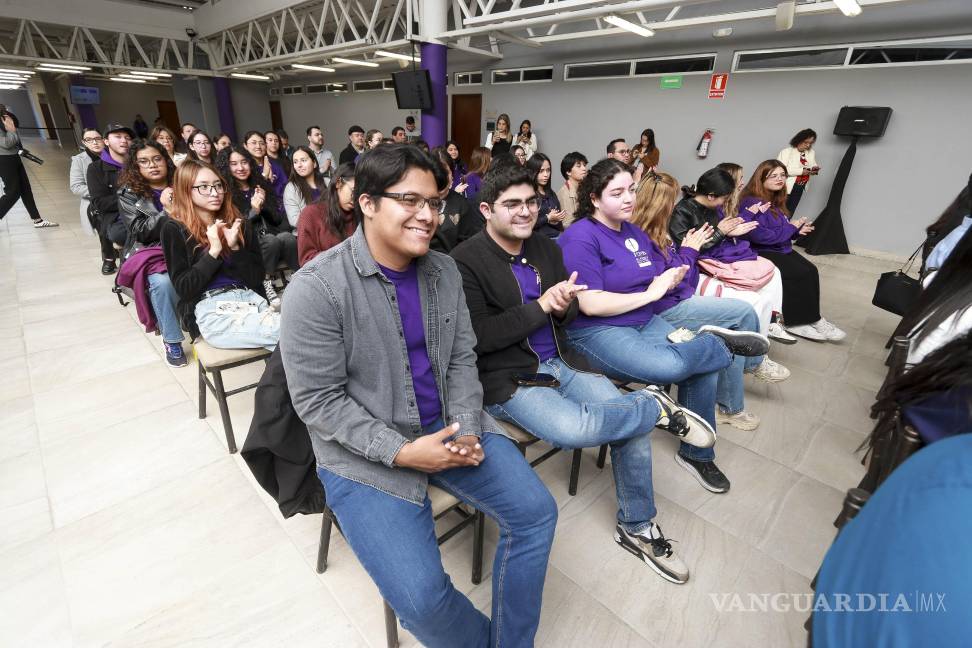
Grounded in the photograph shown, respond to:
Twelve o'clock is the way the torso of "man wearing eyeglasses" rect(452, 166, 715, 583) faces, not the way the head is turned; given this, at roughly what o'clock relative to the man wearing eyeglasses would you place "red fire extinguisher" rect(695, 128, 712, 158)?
The red fire extinguisher is roughly at 8 o'clock from the man wearing eyeglasses.

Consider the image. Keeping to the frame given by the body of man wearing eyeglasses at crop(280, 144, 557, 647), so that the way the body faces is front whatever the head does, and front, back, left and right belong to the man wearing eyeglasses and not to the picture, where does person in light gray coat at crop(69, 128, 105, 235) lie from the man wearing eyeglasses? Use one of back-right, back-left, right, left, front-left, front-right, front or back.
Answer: back

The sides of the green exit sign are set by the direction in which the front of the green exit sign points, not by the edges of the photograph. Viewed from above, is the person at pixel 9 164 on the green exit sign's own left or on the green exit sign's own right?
on the green exit sign's own right

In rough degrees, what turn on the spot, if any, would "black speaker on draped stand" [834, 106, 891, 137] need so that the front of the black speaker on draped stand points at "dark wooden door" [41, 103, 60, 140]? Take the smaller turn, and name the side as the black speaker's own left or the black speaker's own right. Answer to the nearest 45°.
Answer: approximately 45° to the black speaker's own right

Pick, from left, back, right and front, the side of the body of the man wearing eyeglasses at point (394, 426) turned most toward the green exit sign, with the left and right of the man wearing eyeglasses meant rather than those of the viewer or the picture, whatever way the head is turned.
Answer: left

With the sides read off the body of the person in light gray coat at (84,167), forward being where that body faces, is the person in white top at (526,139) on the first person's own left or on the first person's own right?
on the first person's own left

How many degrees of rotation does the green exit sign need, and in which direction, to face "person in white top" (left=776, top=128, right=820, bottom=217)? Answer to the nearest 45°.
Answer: approximately 45° to its left

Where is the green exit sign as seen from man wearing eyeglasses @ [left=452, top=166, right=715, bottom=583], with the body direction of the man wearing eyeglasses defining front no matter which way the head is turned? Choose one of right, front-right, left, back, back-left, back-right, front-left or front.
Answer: back-left

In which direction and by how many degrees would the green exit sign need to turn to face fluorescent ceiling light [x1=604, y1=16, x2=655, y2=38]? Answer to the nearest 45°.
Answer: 0° — it already faces it

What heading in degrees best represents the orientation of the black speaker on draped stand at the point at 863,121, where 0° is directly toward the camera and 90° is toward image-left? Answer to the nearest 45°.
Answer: approximately 45°
